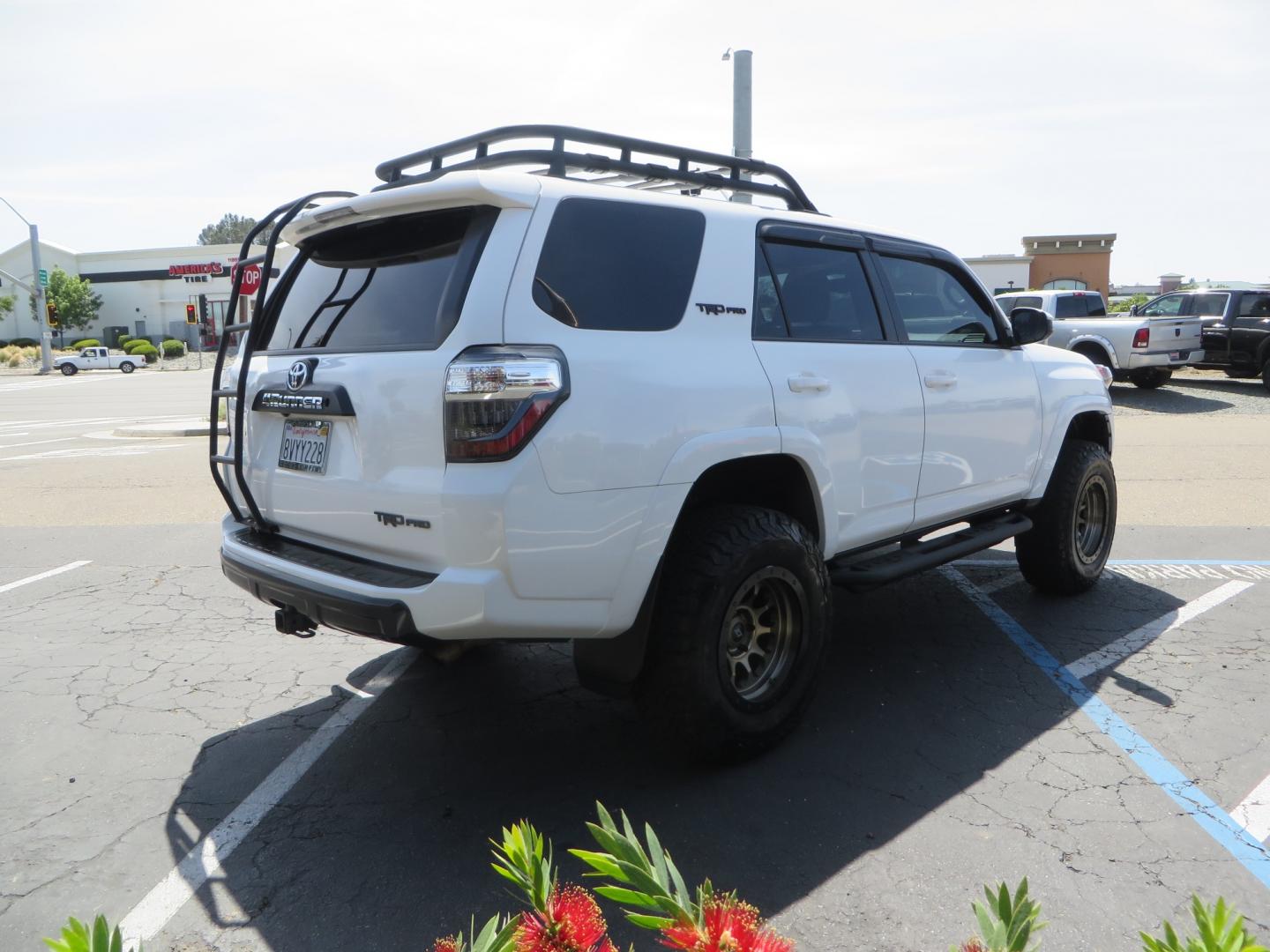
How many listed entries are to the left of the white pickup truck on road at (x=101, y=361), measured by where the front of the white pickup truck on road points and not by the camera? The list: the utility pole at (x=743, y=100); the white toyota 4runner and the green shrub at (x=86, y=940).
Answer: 3

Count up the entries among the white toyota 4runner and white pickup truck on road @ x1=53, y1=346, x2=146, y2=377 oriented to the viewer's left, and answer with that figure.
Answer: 1

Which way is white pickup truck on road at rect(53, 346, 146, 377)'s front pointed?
to the viewer's left

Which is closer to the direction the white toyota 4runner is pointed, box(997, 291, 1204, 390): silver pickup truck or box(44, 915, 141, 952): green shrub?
the silver pickup truck

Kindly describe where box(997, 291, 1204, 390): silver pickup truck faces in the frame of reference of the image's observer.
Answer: facing away from the viewer and to the left of the viewer

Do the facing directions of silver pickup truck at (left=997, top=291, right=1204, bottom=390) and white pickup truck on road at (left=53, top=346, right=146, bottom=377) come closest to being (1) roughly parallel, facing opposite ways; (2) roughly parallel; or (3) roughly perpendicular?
roughly perpendicular

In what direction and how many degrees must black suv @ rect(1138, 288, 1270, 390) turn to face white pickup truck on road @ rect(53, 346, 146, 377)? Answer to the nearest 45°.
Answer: approximately 45° to its left

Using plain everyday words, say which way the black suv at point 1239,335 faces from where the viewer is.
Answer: facing away from the viewer and to the left of the viewer

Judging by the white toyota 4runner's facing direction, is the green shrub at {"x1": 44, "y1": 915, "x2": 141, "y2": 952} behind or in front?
behind

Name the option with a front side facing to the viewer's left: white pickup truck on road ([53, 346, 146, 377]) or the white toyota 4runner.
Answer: the white pickup truck on road

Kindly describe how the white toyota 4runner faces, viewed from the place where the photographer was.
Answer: facing away from the viewer and to the right of the viewer
